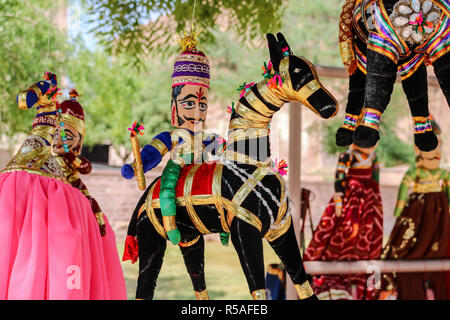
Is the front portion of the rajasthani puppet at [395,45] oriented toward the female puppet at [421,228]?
no

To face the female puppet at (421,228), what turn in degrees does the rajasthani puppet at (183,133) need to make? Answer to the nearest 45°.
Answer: approximately 90° to its left

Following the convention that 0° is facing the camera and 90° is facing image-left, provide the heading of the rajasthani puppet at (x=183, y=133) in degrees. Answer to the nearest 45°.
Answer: approximately 315°

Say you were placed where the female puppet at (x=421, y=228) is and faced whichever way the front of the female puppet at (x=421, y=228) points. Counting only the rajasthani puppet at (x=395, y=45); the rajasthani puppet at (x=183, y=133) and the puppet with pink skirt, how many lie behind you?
0

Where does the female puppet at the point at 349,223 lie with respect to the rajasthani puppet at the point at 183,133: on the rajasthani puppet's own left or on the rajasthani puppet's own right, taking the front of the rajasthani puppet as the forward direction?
on the rajasthani puppet's own left

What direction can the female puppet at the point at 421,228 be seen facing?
toward the camera

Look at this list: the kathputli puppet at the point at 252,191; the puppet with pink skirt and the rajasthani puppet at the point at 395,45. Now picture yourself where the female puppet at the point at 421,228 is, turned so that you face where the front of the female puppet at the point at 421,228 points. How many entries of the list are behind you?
0

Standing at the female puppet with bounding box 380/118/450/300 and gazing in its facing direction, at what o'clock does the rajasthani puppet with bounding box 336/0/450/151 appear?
The rajasthani puppet is roughly at 12 o'clock from the female puppet.
